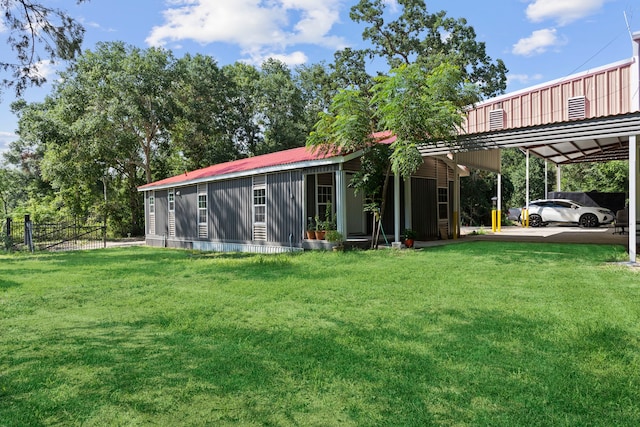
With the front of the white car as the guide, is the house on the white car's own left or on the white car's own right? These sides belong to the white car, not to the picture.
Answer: on the white car's own right

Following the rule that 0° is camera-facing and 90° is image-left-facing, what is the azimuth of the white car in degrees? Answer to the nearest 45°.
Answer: approximately 315°
